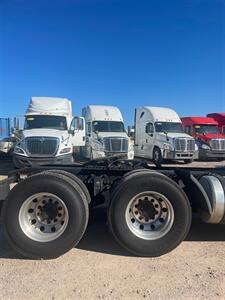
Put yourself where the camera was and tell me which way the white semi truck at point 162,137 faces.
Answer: facing the viewer and to the right of the viewer

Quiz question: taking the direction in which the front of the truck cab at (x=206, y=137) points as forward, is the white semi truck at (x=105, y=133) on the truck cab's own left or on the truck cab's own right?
on the truck cab's own right

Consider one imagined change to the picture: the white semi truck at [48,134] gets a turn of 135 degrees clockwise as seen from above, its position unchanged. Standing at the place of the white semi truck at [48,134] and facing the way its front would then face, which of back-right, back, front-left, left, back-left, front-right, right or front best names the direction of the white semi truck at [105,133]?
right

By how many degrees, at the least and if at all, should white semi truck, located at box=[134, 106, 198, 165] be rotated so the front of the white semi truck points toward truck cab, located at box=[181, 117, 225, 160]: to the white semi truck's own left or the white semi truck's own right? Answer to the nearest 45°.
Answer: approximately 90° to the white semi truck's own left

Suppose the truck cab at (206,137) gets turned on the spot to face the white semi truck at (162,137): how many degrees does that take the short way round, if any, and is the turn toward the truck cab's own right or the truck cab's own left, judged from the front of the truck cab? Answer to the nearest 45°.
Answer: approximately 90° to the truck cab's own right

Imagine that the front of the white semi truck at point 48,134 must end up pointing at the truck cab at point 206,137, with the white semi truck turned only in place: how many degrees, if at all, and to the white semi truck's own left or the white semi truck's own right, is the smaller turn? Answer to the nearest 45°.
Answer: approximately 135° to the white semi truck's own left

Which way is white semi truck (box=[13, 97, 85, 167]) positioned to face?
toward the camera

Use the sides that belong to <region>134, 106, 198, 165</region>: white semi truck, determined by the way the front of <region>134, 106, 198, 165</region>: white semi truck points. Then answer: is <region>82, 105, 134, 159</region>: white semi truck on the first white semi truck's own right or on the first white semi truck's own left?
on the first white semi truck's own right

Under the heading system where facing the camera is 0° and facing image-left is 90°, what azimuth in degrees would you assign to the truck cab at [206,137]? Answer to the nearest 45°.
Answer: approximately 315°

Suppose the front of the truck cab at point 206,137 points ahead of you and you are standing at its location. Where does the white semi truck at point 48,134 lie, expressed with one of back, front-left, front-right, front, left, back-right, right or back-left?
right
